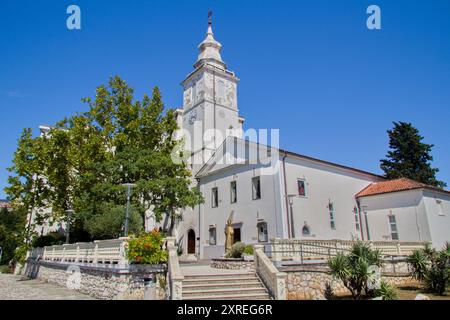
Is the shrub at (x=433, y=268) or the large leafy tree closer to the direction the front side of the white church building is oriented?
the large leafy tree

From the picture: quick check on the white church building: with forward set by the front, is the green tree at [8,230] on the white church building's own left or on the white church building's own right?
on the white church building's own right

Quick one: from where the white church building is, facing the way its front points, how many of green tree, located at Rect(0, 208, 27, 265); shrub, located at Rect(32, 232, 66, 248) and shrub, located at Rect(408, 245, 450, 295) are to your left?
1

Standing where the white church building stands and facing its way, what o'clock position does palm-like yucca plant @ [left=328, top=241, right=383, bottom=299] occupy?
The palm-like yucca plant is roughly at 10 o'clock from the white church building.

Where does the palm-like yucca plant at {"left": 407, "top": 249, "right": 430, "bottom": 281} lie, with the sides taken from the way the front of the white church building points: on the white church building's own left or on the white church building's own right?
on the white church building's own left

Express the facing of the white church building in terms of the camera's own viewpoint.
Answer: facing the viewer and to the left of the viewer

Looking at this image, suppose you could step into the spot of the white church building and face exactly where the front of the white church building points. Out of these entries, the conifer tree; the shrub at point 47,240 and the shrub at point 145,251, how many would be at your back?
1

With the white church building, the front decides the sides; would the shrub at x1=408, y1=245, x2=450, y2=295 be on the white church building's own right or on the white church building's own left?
on the white church building's own left

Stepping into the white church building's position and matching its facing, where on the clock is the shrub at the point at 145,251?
The shrub is roughly at 11 o'clock from the white church building.

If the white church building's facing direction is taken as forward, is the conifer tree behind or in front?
behind

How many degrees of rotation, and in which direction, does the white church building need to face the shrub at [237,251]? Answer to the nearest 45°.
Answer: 0° — it already faces it
